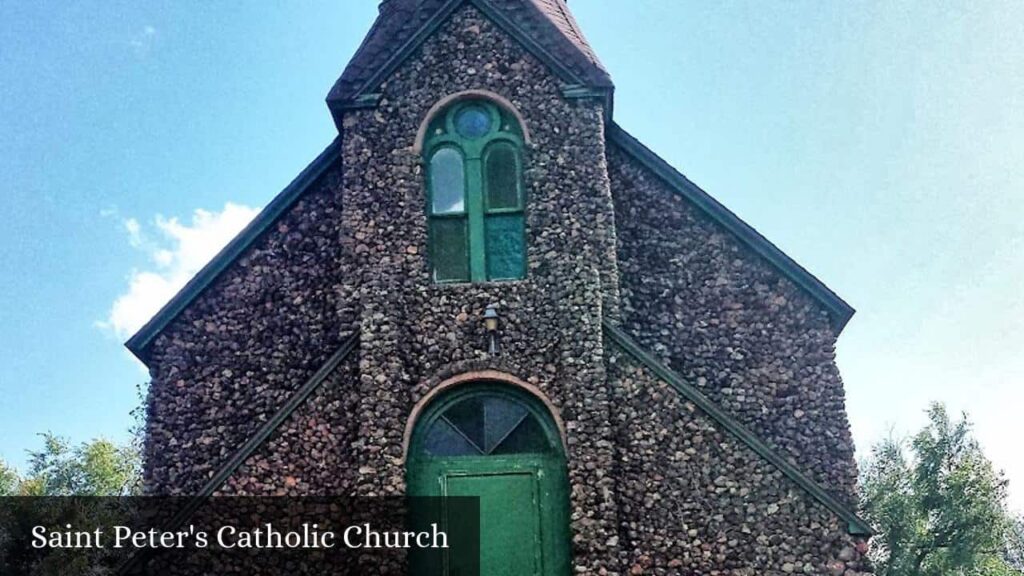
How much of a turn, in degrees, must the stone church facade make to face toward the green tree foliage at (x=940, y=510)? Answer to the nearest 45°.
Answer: approximately 135° to its left

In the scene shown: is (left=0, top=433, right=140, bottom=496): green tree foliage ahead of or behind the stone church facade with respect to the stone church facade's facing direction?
behind

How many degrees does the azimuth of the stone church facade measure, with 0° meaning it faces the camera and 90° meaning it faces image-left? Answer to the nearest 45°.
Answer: approximately 0°
